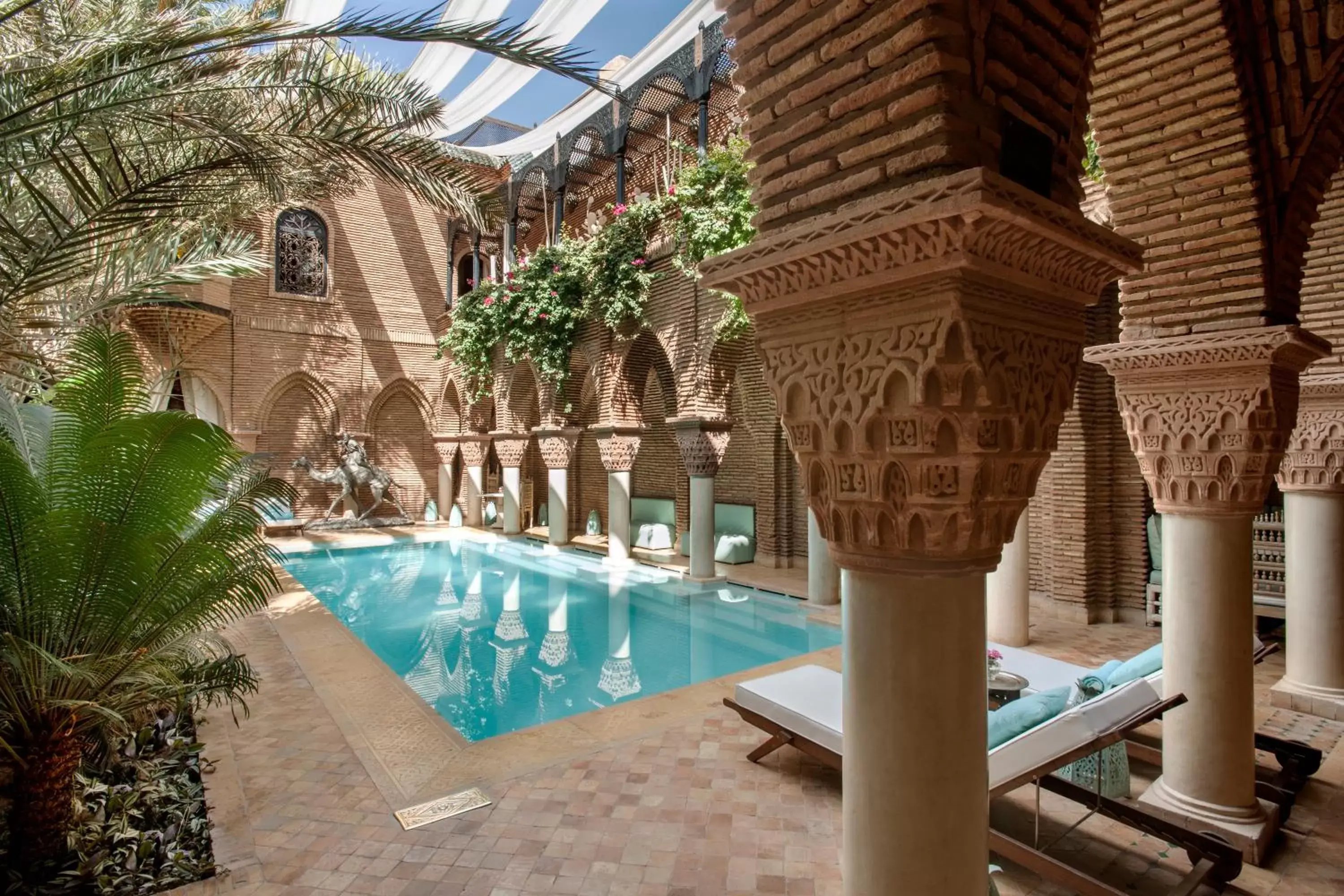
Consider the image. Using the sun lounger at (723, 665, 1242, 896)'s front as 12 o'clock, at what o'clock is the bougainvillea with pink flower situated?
The bougainvillea with pink flower is roughly at 12 o'clock from the sun lounger.

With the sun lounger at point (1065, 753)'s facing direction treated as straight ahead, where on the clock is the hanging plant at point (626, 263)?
The hanging plant is roughly at 12 o'clock from the sun lounger.

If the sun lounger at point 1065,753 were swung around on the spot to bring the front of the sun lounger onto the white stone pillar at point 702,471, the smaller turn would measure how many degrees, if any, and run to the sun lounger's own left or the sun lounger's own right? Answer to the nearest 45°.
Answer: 0° — it already faces it

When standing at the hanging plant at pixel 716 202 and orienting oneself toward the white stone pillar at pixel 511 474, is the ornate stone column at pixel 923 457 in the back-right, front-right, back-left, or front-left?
back-left

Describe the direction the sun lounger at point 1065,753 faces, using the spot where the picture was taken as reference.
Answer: facing away from the viewer and to the left of the viewer
